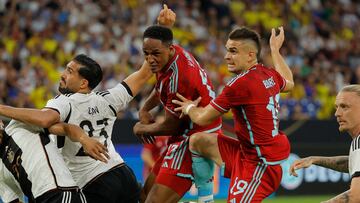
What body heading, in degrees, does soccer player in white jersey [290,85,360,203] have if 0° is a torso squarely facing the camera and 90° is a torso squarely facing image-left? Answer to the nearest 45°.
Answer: approximately 90°

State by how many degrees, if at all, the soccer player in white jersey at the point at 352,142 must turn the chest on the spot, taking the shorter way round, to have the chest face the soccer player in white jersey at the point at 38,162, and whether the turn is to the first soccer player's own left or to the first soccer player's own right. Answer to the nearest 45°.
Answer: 0° — they already face them

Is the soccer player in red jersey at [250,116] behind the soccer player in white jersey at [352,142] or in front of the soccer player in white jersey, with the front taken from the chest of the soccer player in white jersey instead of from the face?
in front

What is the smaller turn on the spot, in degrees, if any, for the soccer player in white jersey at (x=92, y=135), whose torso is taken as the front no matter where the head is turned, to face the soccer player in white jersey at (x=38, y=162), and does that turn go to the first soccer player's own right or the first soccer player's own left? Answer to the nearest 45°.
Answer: approximately 90° to the first soccer player's own left

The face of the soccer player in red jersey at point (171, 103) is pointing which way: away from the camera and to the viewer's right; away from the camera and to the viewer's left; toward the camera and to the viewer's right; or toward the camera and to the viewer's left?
toward the camera and to the viewer's left

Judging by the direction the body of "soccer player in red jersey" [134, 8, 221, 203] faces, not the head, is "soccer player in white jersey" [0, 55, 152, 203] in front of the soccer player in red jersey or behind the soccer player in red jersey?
in front

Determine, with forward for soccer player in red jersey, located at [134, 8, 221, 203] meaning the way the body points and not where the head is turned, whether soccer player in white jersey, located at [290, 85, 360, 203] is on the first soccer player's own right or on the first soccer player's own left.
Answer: on the first soccer player's own left
